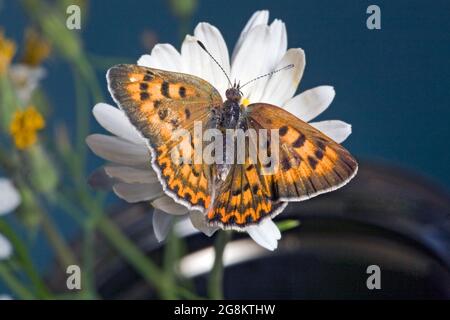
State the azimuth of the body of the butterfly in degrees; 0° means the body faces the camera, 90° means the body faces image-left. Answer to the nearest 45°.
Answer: approximately 180°
